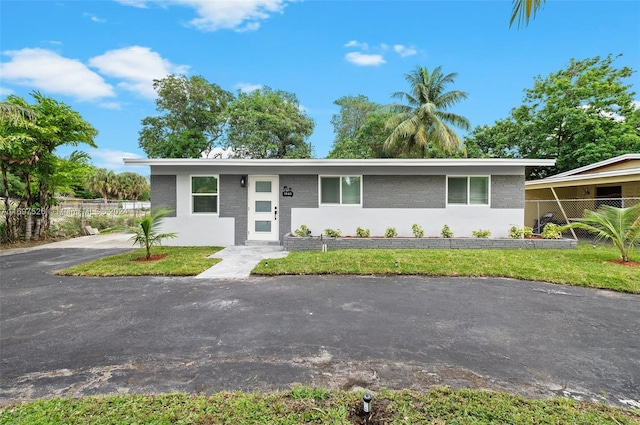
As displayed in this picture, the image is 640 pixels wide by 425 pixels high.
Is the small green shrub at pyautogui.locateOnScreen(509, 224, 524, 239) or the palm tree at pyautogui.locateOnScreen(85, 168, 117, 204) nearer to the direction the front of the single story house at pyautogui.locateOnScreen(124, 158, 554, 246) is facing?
the small green shrub

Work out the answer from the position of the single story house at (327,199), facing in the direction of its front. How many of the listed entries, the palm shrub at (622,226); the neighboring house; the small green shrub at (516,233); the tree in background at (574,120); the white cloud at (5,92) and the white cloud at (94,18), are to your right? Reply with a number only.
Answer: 2

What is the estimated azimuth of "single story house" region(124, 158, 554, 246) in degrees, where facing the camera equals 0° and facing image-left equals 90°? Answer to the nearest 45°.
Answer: approximately 0°

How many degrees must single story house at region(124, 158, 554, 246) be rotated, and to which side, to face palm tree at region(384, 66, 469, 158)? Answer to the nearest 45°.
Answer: approximately 135° to its left

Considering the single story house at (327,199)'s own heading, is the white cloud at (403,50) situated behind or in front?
behind

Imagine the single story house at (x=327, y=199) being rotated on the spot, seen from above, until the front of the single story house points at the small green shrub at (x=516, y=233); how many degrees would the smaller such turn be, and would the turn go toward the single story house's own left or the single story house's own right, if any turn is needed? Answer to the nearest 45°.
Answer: approximately 90° to the single story house's own left

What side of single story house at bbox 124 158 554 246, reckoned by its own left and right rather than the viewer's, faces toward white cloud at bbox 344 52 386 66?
back
